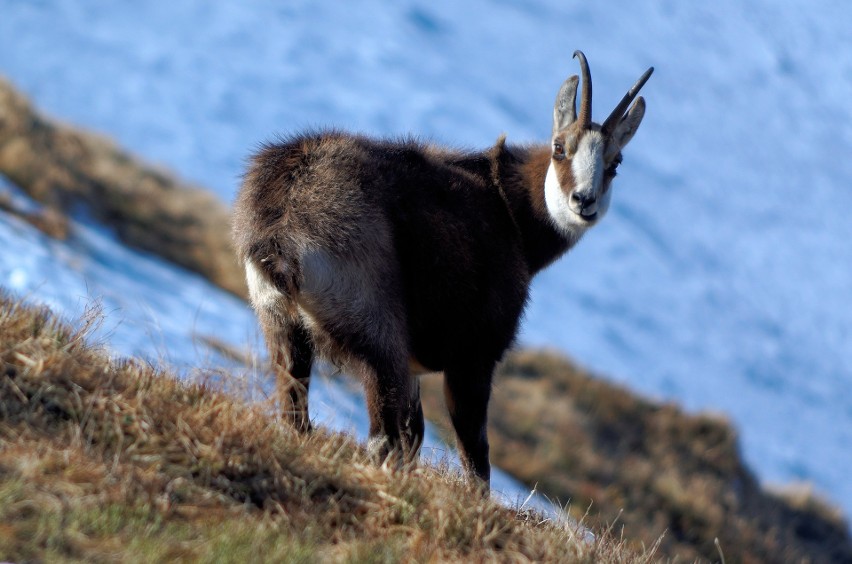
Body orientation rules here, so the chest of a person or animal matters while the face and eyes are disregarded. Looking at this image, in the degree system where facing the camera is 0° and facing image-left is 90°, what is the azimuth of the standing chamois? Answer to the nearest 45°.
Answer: approximately 225°
